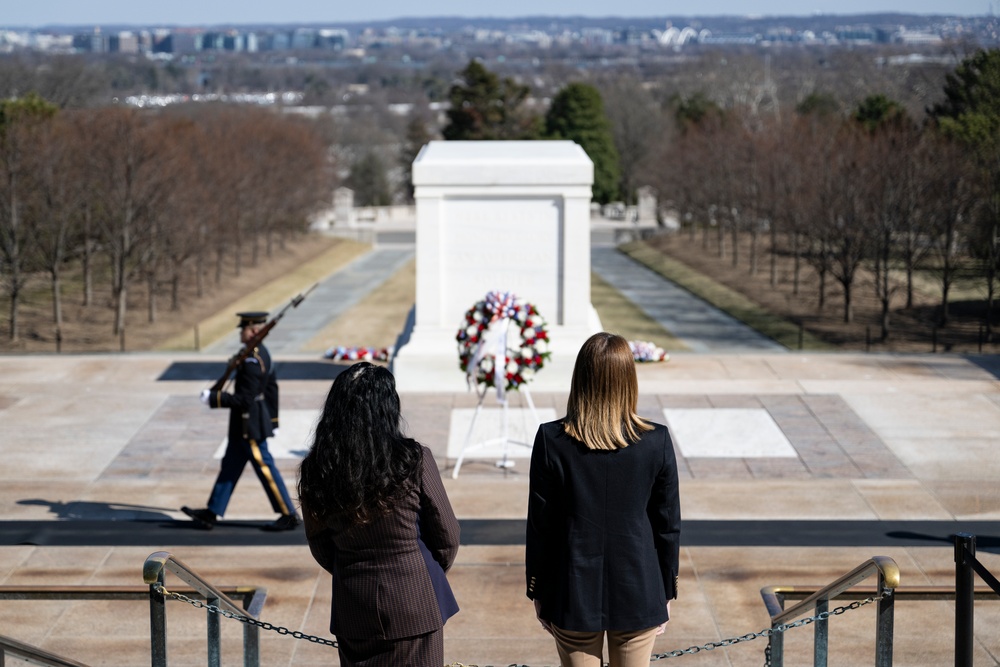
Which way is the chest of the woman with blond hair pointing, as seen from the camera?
away from the camera

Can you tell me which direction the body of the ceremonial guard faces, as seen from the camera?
to the viewer's left

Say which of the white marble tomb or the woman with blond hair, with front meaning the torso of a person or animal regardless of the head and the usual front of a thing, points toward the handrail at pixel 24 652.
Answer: the white marble tomb

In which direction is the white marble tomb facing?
toward the camera

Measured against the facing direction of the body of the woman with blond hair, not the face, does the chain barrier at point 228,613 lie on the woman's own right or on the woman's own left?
on the woman's own left

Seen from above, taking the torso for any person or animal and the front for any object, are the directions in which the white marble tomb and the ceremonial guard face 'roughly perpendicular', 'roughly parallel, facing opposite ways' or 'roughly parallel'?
roughly perpendicular

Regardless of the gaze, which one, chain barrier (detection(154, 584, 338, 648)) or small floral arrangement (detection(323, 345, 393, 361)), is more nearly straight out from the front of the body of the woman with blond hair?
the small floral arrangement

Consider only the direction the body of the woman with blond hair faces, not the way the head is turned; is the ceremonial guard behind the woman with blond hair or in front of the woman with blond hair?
in front

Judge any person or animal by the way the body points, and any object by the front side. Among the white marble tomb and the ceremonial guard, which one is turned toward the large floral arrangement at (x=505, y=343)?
the white marble tomb

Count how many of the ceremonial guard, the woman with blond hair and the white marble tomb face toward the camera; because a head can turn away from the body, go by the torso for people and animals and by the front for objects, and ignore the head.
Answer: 1

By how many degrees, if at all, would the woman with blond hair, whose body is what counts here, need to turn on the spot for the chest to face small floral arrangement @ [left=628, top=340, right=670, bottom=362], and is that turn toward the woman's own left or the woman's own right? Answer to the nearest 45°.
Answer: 0° — they already face it

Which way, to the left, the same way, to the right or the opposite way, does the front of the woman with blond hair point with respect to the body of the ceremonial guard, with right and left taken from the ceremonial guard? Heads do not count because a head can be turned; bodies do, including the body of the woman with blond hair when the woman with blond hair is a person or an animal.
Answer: to the right

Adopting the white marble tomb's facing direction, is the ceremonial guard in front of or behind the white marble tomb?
in front

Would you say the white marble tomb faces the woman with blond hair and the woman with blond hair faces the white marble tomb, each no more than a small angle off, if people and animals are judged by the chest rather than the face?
yes

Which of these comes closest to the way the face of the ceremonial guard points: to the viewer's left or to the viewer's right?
to the viewer's left

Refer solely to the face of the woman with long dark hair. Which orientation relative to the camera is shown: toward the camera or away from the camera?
away from the camera

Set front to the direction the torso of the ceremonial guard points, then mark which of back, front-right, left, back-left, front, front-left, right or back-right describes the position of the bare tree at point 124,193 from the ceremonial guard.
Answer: right

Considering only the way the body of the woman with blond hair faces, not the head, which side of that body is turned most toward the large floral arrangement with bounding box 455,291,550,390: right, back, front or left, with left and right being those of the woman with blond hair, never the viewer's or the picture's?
front
